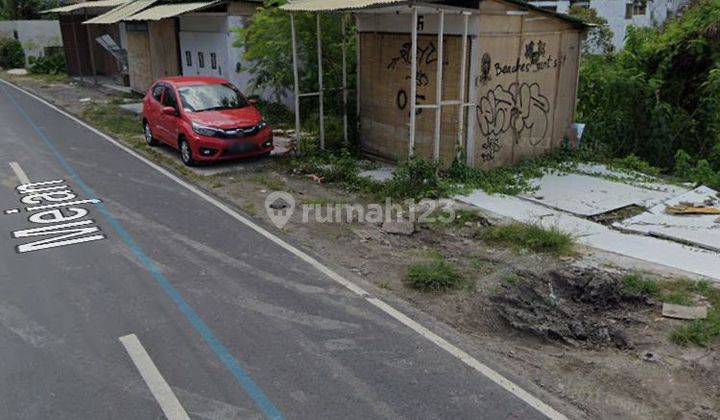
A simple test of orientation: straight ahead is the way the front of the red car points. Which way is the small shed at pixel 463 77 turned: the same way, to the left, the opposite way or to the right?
to the right

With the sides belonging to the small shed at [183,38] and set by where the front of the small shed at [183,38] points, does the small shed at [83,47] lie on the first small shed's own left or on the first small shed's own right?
on the first small shed's own right

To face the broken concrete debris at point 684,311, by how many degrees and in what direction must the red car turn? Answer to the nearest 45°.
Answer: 0° — it already faces it

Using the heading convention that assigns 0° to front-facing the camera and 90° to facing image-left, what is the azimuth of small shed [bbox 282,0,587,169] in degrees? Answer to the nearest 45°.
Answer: approximately 45°

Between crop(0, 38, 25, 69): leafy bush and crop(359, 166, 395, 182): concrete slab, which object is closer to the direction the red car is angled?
the concrete slab

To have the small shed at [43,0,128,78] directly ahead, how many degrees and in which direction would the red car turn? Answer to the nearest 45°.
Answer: approximately 135° to its left

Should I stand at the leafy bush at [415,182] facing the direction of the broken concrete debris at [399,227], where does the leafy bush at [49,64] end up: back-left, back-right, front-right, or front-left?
back-right

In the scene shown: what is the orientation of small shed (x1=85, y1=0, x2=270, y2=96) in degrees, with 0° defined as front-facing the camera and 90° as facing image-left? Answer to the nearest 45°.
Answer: approximately 45°

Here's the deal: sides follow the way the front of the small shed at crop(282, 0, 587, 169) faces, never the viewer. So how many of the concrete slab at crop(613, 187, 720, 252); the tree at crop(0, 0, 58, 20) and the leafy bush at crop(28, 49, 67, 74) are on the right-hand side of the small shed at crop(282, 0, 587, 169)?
2

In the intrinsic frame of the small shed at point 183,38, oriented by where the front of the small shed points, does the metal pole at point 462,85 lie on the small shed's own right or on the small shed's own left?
on the small shed's own left

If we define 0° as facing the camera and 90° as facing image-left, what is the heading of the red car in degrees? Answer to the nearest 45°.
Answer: approximately 315°
